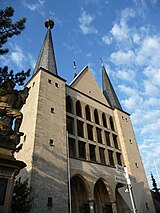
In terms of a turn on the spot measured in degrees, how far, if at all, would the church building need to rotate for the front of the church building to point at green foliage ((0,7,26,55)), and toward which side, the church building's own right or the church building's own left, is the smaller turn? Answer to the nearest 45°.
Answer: approximately 45° to the church building's own right

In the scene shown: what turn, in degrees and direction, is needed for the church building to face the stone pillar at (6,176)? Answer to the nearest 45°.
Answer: approximately 45° to its right

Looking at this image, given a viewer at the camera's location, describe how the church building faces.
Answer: facing the viewer and to the right of the viewer

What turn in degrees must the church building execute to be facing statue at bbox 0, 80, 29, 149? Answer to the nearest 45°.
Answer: approximately 45° to its right

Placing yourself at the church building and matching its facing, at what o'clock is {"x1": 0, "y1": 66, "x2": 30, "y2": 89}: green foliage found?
The green foliage is roughly at 2 o'clock from the church building.
